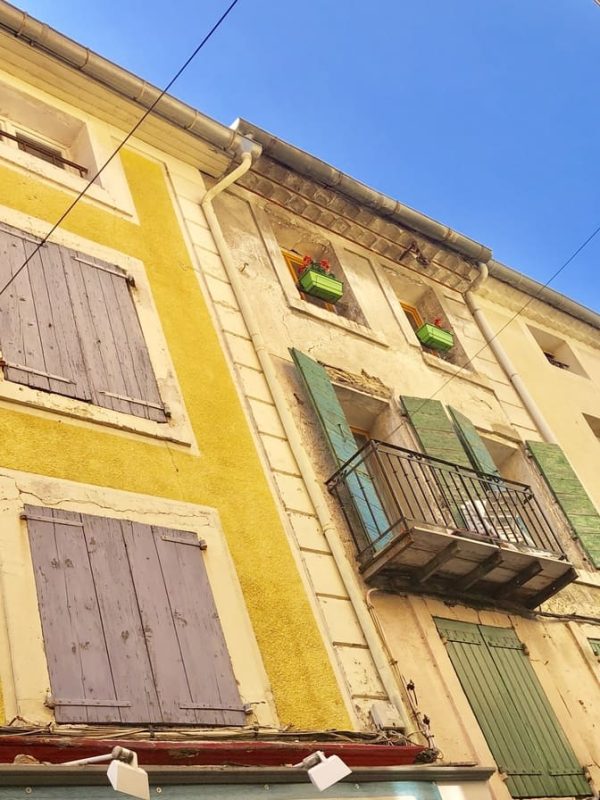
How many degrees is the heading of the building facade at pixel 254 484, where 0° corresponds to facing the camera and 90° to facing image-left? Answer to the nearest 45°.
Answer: approximately 315°
